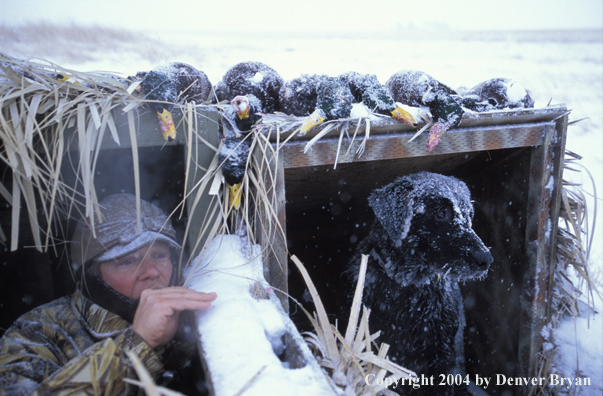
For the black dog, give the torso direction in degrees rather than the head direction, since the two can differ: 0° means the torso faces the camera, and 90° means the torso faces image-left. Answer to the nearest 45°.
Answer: approximately 315°

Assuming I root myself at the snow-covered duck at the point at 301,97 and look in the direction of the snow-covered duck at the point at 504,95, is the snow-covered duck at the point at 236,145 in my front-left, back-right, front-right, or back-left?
back-right

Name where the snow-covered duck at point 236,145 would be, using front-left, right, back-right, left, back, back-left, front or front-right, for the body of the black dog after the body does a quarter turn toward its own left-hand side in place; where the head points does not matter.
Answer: back
